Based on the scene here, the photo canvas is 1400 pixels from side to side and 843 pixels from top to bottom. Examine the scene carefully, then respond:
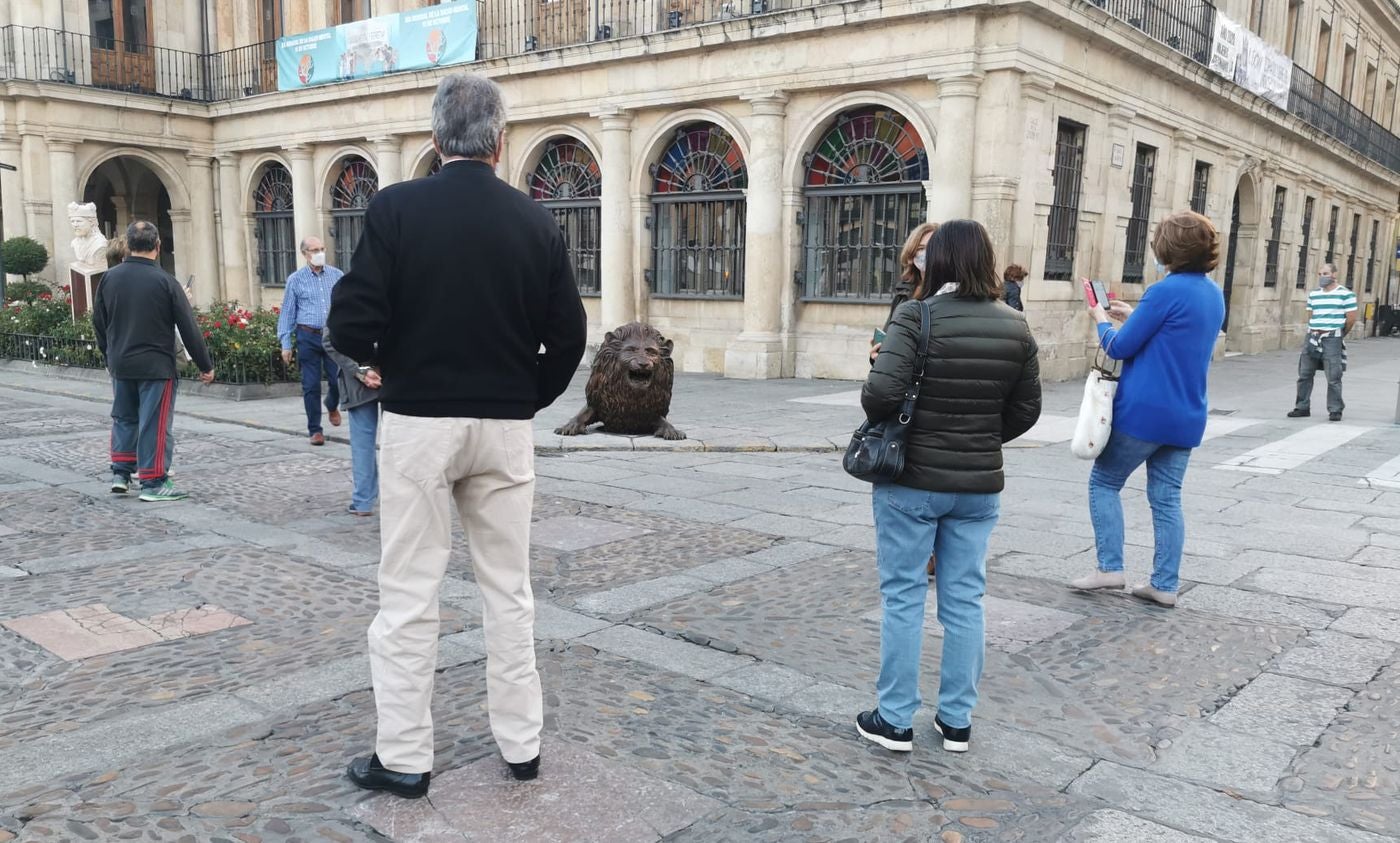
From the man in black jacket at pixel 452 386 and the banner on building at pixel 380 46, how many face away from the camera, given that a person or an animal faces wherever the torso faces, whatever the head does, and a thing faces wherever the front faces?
1

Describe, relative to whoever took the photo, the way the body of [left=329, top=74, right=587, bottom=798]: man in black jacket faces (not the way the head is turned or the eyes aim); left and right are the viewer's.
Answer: facing away from the viewer

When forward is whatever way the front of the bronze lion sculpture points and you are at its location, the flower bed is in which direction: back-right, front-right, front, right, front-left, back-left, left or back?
back-right

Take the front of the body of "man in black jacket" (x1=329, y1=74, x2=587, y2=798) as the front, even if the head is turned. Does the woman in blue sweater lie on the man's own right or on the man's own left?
on the man's own right

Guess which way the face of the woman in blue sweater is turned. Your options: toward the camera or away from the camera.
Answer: away from the camera
